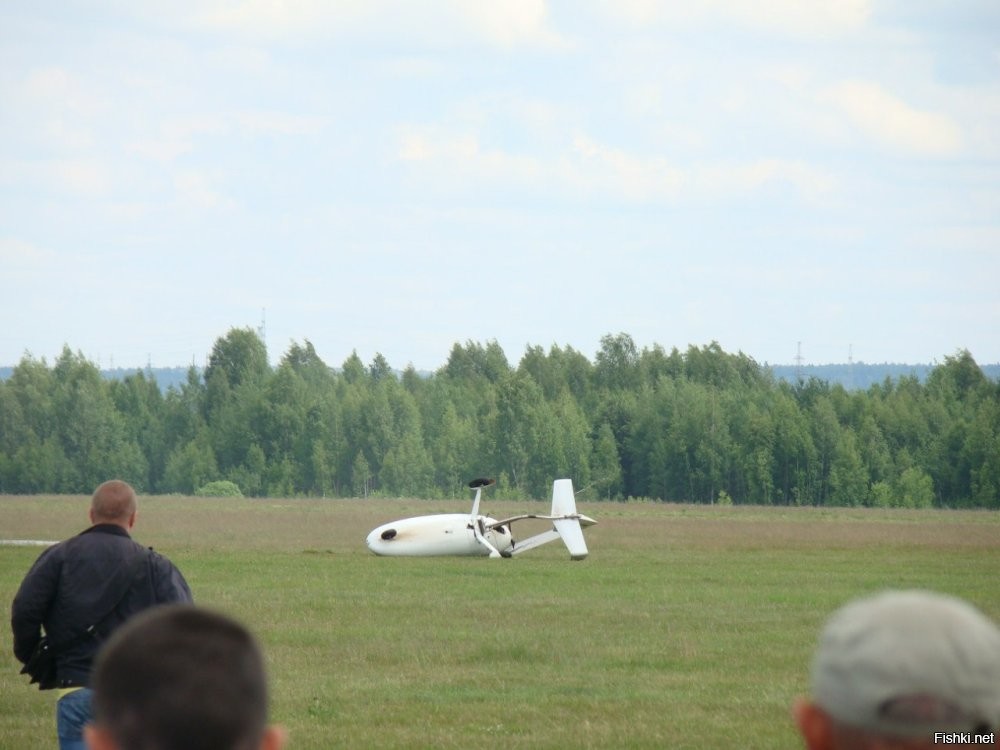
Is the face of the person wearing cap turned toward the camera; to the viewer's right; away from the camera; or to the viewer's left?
away from the camera

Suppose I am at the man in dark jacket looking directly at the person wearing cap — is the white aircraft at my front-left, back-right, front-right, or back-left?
back-left

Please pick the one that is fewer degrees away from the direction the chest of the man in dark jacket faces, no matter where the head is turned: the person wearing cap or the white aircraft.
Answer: the white aircraft

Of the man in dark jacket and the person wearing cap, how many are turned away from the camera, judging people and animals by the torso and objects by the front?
2

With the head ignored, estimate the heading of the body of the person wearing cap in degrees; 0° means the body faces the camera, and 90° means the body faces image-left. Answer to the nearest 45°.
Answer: approximately 180°

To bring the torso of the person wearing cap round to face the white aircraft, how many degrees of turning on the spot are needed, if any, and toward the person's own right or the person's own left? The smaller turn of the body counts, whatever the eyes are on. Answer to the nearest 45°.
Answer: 0° — they already face it

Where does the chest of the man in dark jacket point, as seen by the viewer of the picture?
away from the camera

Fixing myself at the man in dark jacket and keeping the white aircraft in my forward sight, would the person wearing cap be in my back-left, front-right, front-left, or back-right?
back-right

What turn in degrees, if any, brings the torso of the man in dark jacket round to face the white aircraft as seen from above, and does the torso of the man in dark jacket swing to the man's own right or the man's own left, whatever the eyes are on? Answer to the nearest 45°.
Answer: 0° — they already face it

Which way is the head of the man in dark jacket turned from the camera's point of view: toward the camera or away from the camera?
away from the camera

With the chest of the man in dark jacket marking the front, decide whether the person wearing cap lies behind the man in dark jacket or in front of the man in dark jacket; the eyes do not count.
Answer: behind
